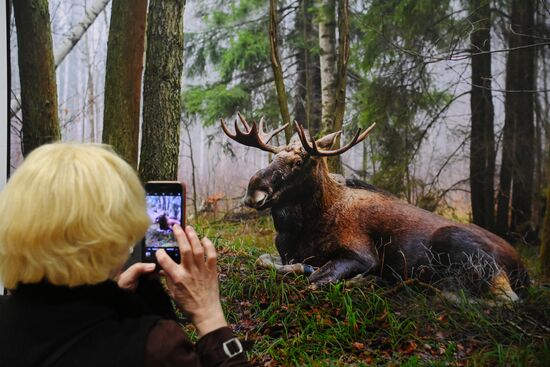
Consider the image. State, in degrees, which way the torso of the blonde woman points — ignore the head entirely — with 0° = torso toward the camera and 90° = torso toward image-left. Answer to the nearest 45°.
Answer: approximately 225°

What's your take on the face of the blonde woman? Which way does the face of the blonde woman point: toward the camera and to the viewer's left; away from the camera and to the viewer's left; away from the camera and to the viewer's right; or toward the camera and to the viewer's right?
away from the camera and to the viewer's right
